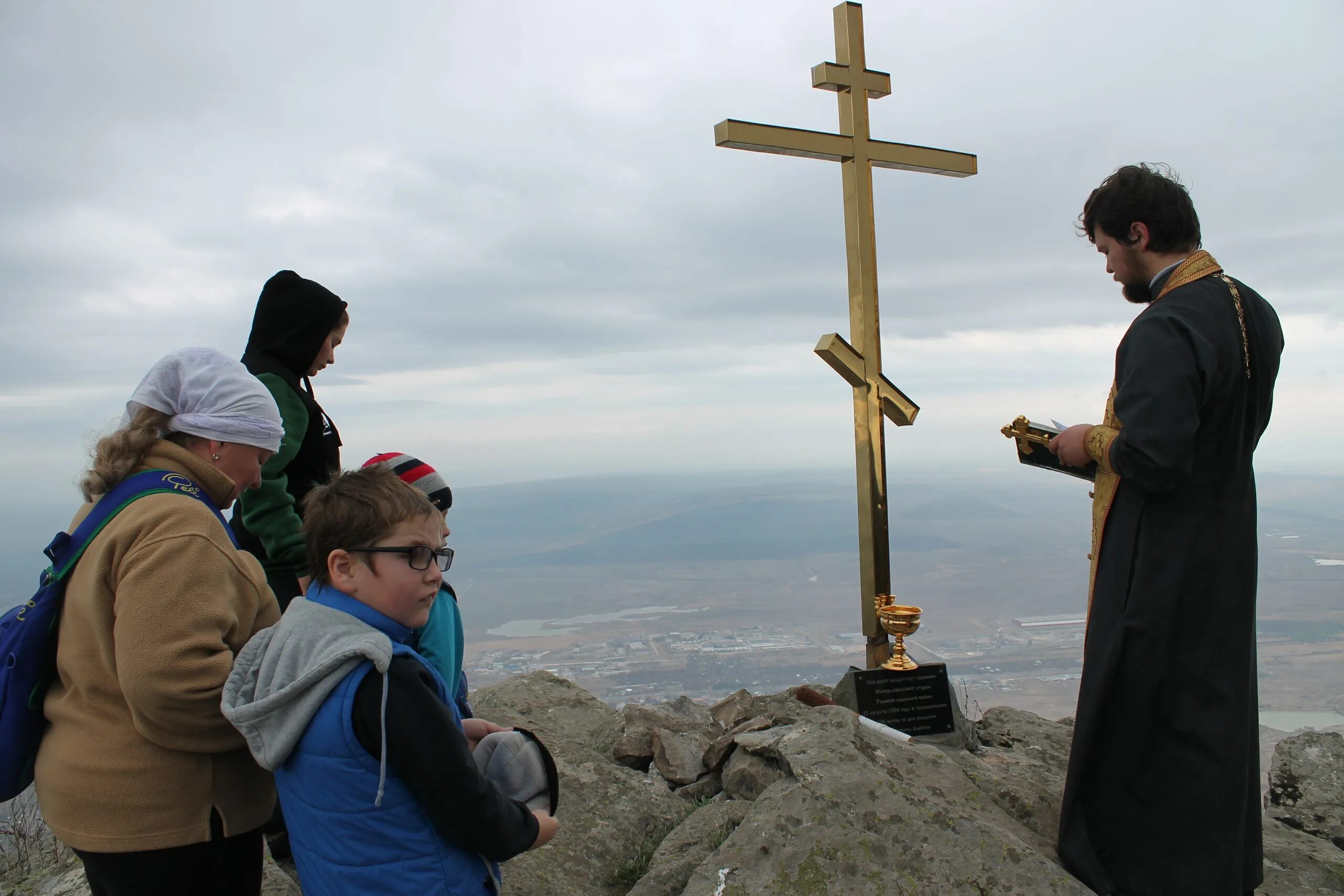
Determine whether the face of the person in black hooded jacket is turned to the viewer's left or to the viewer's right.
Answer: to the viewer's right

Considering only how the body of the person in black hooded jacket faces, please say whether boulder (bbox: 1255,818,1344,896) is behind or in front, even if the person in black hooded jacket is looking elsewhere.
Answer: in front

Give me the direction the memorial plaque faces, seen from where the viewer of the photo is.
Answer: facing the viewer

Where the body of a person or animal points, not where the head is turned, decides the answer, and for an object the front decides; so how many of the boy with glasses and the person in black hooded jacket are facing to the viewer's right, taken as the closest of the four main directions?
2

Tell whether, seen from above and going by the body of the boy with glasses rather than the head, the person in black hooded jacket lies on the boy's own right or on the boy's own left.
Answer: on the boy's own left

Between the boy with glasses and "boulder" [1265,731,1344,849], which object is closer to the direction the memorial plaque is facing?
the boy with glasses

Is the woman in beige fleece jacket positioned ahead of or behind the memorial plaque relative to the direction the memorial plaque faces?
ahead

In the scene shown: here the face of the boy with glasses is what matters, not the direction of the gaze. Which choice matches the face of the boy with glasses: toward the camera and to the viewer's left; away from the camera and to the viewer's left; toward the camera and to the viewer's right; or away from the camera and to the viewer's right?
toward the camera and to the viewer's right

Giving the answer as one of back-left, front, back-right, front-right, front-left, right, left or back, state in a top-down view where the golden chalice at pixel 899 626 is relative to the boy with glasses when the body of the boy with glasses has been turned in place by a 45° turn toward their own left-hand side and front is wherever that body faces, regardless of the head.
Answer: front

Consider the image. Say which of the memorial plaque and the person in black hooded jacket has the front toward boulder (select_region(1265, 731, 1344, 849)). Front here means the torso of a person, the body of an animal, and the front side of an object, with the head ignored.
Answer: the person in black hooded jacket

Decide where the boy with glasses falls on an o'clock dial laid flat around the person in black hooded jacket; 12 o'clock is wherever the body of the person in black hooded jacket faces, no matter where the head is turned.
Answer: The boy with glasses is roughly at 3 o'clock from the person in black hooded jacket.

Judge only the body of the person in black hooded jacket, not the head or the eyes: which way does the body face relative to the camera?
to the viewer's right

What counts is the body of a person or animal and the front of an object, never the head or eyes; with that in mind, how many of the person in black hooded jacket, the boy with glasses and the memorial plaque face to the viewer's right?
2

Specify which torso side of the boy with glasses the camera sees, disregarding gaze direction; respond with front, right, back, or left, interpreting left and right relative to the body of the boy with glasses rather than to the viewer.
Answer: right
